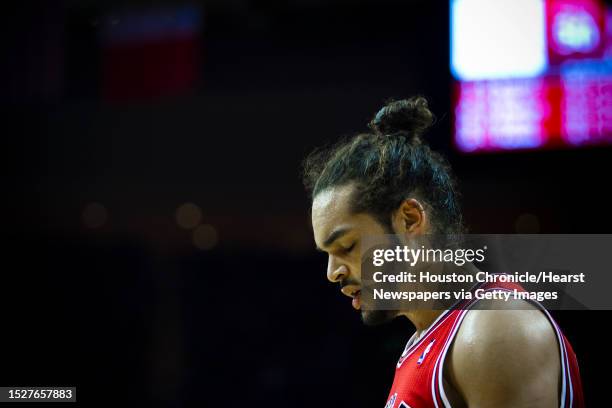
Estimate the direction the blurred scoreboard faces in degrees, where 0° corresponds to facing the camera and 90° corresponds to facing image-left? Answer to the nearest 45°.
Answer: approximately 0°
